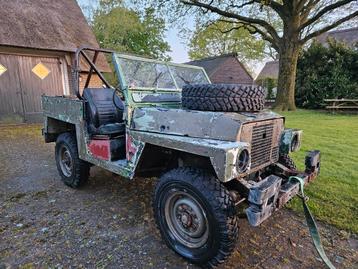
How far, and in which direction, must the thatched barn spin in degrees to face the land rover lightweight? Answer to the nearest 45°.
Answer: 0° — it already faces it

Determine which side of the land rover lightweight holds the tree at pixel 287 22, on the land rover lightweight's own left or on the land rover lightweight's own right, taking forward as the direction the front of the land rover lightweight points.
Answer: on the land rover lightweight's own left

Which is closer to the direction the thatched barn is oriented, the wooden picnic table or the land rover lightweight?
the land rover lightweight

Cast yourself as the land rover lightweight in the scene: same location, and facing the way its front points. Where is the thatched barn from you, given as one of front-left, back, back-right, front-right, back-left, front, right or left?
back

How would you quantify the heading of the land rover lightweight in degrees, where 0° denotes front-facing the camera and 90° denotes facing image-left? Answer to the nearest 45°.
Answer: approximately 315°

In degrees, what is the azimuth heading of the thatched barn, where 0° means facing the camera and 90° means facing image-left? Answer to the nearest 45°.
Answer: approximately 0°

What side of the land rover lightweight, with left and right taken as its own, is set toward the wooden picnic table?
left

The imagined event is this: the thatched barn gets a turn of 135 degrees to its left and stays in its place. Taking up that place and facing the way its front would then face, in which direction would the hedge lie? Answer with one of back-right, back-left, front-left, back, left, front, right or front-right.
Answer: front-right

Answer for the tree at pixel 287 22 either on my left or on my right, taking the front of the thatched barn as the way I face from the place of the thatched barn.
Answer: on my left

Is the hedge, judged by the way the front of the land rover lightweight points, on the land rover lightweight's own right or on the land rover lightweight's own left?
on the land rover lightweight's own left
